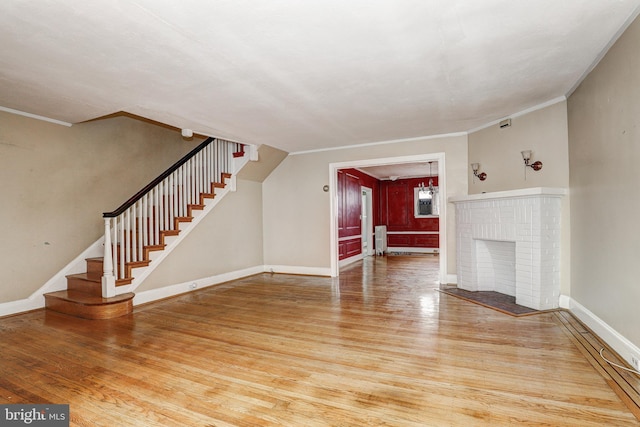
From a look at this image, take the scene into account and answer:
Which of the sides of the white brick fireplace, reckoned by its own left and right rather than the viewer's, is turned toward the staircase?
front

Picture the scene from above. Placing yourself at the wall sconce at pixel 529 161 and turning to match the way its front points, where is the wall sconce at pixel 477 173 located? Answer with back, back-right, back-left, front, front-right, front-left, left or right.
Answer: right

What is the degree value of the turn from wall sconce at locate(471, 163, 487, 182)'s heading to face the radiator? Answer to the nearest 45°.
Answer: approximately 90° to its right

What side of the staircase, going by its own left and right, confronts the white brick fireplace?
left

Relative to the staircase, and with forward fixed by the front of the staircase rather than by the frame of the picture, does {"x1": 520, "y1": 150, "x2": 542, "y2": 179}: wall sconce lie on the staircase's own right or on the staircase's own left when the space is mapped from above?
on the staircase's own left

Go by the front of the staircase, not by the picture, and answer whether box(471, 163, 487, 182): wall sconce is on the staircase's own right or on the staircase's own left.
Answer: on the staircase's own left

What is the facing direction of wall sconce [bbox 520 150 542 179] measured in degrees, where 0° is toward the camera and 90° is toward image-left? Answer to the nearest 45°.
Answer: approximately 45°

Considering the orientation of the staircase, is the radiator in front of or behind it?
behind

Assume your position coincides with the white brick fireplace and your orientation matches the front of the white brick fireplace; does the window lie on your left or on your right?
on your right

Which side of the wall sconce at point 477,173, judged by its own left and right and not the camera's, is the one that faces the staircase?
front

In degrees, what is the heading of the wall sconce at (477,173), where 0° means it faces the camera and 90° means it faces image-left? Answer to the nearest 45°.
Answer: approximately 45°

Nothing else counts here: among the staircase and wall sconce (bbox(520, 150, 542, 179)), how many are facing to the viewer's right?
0
